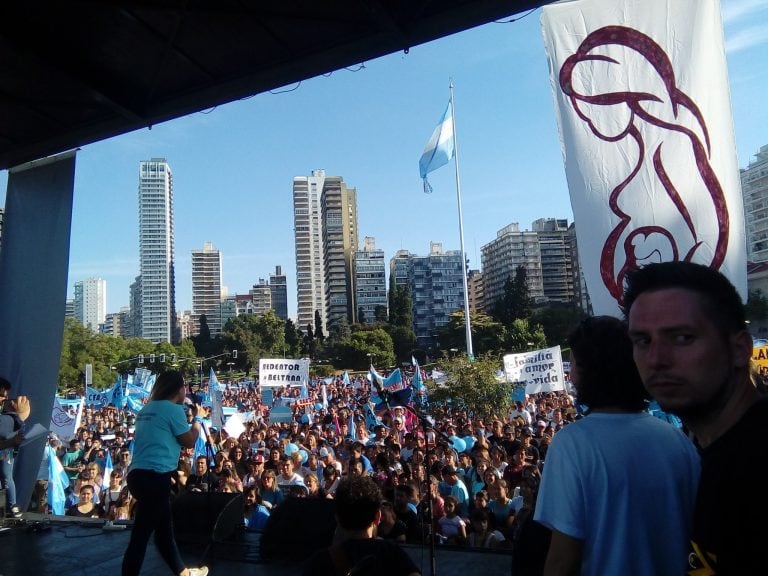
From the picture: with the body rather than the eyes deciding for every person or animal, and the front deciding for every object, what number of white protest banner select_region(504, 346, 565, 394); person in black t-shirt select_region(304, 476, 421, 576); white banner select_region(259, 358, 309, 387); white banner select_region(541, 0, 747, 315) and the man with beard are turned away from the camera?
1

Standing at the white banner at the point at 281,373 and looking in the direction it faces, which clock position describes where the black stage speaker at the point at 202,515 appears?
The black stage speaker is roughly at 12 o'clock from the white banner.

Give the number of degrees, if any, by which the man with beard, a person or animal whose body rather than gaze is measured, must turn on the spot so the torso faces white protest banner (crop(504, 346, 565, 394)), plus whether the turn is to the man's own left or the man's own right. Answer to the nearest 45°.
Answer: approximately 135° to the man's own right

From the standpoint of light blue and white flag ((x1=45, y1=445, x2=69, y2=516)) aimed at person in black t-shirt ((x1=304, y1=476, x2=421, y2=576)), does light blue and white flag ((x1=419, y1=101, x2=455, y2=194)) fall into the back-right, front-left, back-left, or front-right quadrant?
back-left

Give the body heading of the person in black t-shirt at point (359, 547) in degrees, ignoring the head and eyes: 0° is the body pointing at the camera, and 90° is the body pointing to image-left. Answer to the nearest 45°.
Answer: approximately 180°

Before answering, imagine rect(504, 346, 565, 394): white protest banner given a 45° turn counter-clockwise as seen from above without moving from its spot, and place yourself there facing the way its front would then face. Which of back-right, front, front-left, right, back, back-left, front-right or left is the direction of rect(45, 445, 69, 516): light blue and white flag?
right

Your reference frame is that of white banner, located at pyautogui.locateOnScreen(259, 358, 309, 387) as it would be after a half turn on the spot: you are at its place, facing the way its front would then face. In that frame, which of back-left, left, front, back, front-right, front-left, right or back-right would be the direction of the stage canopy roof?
back

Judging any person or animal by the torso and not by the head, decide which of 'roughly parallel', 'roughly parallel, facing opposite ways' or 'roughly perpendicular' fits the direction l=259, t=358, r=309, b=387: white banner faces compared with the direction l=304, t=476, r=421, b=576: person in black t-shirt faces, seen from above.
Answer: roughly parallel, facing opposite ways

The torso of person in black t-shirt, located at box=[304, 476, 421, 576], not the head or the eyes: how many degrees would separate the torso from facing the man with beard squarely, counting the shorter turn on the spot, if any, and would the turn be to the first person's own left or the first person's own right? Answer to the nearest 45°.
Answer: approximately 135° to the first person's own right

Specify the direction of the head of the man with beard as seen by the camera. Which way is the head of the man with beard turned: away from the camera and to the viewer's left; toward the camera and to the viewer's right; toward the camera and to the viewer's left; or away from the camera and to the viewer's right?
toward the camera and to the viewer's left

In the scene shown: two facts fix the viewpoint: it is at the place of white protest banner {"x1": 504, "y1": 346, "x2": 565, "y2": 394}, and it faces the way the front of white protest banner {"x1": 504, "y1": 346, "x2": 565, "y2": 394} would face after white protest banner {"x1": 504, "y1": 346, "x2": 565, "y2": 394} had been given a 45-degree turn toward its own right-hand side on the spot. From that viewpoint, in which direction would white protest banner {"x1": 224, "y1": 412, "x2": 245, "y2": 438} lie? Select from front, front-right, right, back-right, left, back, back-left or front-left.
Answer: front

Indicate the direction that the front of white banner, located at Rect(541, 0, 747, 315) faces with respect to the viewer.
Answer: facing the viewer
